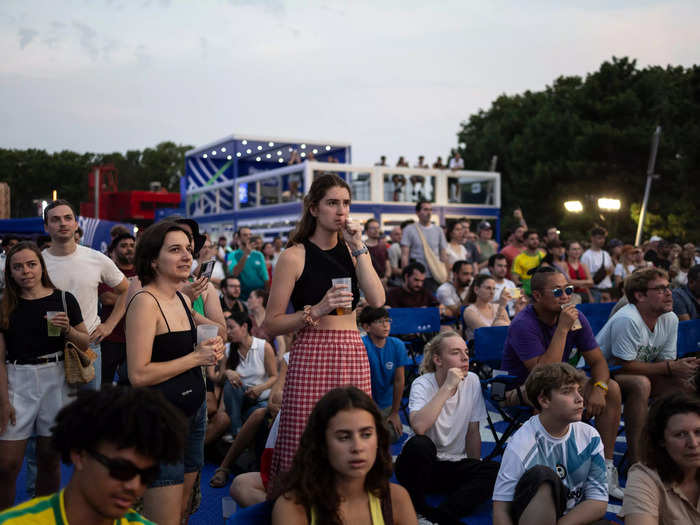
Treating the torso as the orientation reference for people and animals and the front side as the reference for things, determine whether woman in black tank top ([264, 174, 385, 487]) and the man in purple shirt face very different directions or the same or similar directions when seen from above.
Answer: same or similar directions

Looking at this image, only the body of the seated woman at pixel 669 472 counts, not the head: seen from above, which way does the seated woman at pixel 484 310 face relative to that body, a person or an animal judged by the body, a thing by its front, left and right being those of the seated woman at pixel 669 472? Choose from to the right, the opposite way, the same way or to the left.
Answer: the same way

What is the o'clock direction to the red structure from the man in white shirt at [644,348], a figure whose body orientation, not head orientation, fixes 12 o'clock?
The red structure is roughly at 6 o'clock from the man in white shirt.

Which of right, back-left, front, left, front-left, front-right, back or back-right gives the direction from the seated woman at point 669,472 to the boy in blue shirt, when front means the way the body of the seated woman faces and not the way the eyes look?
back

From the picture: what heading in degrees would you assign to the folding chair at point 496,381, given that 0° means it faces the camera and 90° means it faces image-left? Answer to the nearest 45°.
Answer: approximately 315°

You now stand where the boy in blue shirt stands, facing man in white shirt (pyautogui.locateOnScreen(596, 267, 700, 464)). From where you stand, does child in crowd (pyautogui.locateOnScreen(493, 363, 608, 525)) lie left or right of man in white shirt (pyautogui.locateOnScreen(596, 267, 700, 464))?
right

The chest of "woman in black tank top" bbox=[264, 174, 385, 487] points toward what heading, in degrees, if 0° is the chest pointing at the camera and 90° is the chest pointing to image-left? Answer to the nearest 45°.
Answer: approximately 315°

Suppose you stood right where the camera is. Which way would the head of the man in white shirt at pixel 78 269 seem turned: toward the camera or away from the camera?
toward the camera

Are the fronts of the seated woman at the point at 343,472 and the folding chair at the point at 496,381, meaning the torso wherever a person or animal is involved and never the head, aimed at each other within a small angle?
no

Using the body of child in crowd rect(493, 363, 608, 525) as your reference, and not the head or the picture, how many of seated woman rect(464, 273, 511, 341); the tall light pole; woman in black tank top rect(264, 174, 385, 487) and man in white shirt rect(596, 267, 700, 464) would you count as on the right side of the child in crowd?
1

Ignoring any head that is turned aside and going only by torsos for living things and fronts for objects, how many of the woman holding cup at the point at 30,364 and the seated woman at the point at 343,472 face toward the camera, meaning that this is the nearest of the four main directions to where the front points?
2

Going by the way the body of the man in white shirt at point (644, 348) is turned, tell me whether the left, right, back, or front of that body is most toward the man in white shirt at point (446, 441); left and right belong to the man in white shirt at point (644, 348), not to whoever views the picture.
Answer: right

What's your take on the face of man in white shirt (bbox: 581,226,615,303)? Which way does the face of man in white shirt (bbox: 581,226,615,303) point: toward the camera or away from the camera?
toward the camera

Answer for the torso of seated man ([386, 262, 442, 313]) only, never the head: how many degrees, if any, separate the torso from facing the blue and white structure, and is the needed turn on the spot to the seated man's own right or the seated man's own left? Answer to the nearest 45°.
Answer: approximately 135° to the seated man's own left

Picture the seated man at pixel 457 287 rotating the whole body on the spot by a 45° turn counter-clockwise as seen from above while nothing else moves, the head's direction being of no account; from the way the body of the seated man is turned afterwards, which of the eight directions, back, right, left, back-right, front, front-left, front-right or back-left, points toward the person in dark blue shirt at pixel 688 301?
front-right

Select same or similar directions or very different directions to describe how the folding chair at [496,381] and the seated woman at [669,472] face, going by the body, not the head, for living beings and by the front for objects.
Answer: same or similar directions

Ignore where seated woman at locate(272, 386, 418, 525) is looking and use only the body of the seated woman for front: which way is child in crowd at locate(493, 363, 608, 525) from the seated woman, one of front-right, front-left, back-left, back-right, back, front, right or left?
back-left

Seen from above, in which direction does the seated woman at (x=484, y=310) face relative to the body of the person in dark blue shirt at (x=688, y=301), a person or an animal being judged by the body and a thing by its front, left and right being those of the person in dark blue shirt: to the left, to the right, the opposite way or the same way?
the same way
